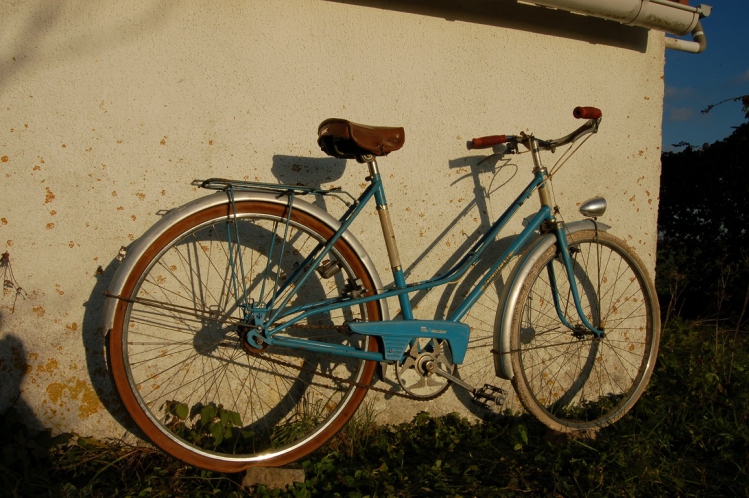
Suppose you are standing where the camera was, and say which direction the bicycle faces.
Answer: facing away from the viewer and to the right of the viewer
